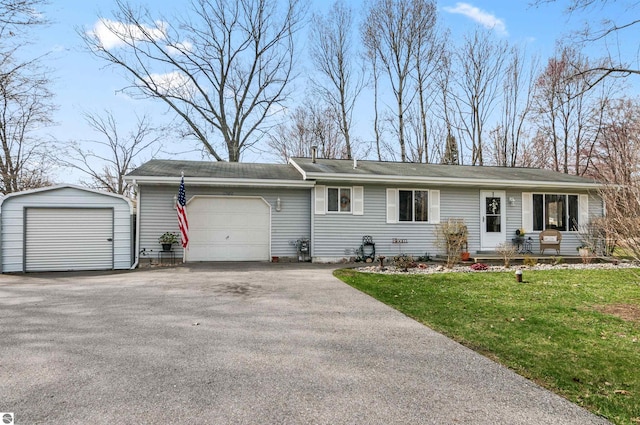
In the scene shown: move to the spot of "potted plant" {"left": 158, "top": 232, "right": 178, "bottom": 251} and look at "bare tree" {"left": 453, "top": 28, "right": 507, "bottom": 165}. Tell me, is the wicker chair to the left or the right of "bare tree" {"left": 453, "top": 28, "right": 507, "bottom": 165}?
right

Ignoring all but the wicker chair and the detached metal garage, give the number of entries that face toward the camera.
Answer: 2

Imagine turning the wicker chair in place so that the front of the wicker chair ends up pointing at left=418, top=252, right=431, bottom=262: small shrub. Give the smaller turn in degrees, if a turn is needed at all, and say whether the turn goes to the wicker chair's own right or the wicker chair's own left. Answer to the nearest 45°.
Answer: approximately 45° to the wicker chair's own right

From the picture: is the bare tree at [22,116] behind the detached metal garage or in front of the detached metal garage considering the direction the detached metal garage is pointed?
behind

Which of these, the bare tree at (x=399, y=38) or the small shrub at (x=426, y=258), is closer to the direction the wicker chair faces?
the small shrub

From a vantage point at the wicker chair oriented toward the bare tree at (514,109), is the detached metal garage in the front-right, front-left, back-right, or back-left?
back-left

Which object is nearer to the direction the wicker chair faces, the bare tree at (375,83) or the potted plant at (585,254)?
the potted plant

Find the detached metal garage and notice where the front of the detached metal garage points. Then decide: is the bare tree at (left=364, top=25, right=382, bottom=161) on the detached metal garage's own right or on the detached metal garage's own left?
on the detached metal garage's own left

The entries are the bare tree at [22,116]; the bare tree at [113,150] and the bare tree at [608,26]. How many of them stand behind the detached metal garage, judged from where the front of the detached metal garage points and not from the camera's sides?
2

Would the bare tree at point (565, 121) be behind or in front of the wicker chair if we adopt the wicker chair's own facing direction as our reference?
behind

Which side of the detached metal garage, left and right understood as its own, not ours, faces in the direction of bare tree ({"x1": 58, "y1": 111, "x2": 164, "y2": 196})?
back

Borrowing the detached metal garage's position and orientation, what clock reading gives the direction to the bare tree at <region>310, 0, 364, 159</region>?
The bare tree is roughly at 8 o'clock from the detached metal garage.

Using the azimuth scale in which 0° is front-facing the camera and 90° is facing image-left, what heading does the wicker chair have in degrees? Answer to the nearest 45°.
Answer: approximately 0°

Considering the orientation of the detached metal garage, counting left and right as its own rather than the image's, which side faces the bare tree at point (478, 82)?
left

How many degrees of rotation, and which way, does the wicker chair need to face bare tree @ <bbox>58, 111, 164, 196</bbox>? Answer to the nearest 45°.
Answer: approximately 90° to its right
